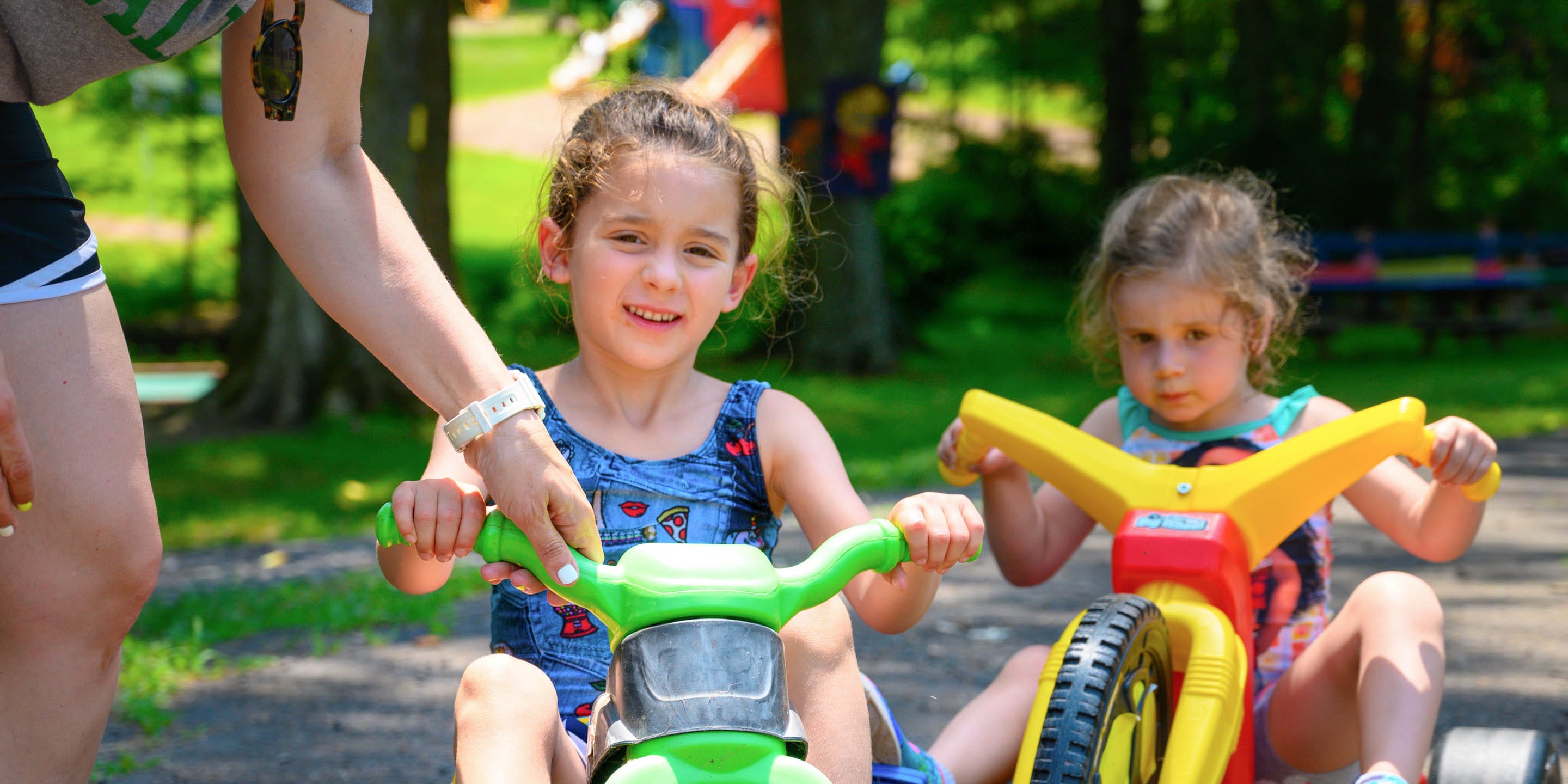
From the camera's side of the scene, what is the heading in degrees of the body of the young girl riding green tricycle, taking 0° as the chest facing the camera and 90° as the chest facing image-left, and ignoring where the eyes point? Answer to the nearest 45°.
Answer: approximately 0°

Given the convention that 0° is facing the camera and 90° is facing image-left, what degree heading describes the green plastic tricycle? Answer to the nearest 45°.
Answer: approximately 0°

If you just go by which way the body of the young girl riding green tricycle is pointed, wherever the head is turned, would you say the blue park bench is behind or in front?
behind

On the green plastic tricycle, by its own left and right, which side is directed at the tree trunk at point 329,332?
back

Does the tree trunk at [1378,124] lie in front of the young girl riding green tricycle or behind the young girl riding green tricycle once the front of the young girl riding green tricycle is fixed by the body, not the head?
behind

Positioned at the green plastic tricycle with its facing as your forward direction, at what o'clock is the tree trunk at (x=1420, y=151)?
The tree trunk is roughly at 7 o'clock from the green plastic tricycle.

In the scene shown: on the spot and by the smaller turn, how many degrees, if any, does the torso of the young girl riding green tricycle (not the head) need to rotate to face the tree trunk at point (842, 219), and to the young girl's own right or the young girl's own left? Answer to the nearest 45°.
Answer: approximately 180°
